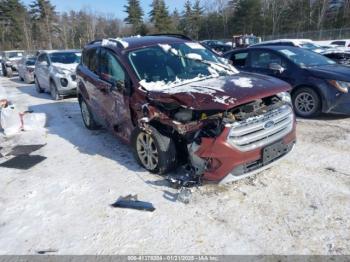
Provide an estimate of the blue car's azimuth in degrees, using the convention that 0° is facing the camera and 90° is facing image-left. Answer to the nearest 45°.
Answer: approximately 315°

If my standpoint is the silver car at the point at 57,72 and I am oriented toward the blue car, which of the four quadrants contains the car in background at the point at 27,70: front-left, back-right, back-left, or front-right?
back-left

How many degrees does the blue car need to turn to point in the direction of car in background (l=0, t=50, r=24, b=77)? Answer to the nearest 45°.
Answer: approximately 180°

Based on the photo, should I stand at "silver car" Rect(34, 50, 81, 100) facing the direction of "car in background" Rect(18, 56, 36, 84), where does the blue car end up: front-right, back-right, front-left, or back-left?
back-right

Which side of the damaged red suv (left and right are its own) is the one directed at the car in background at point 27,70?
back

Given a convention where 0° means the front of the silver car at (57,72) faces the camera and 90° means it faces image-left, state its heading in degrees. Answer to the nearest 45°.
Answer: approximately 315°

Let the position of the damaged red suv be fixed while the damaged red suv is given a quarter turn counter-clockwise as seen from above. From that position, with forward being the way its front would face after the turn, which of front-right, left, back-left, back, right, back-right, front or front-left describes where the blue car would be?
front
